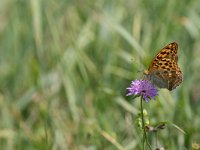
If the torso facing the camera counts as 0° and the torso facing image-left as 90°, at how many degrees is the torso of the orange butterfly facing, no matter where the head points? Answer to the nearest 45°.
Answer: approximately 90°
